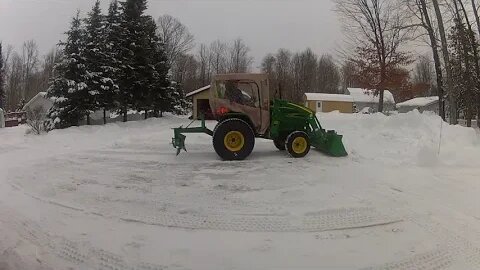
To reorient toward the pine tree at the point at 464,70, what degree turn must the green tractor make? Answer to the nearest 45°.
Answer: approximately 45° to its left

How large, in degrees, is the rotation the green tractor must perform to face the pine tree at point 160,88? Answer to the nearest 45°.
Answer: approximately 90° to its left

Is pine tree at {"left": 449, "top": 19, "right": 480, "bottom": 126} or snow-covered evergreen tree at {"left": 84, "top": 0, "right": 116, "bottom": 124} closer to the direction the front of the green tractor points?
the pine tree

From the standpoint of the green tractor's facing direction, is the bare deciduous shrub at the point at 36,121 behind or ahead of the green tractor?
behind

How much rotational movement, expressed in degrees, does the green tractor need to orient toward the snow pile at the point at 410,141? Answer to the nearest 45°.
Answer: approximately 45° to its left

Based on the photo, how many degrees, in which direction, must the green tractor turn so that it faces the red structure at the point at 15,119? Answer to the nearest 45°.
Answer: approximately 135° to its left

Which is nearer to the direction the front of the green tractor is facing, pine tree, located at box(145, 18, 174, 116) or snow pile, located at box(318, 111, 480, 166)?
the snow pile

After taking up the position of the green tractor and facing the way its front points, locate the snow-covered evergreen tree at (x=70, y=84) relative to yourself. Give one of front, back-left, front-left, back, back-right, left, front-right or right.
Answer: back-left

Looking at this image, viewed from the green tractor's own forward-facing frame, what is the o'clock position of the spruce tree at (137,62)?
The spruce tree is roughly at 8 o'clock from the green tractor.

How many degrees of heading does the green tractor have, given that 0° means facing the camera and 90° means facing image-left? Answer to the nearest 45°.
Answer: approximately 270°
